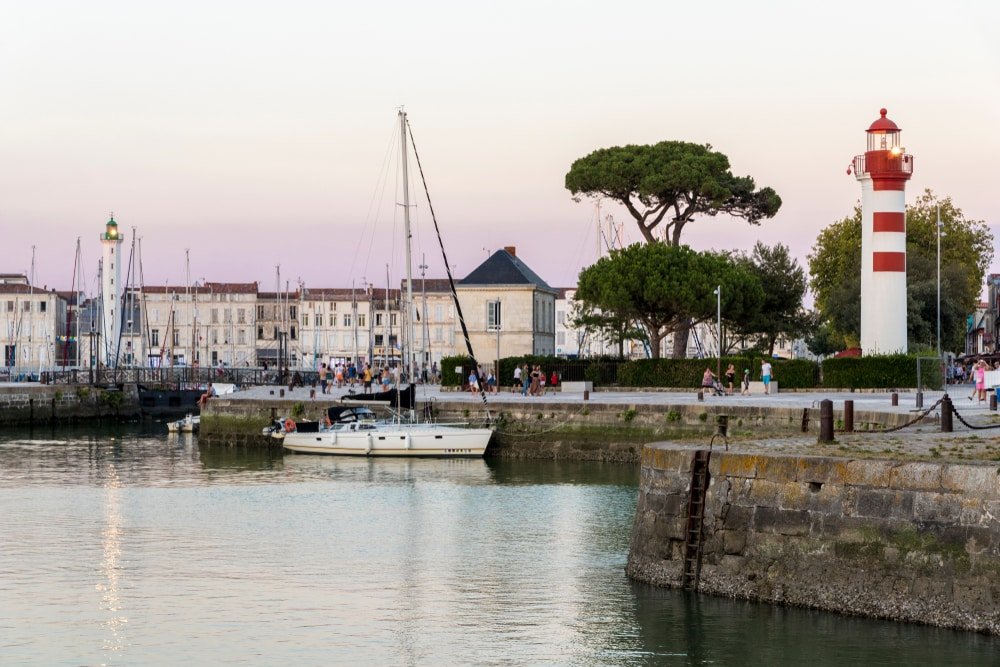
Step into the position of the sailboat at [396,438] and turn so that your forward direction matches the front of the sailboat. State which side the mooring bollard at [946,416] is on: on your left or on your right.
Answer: on your right

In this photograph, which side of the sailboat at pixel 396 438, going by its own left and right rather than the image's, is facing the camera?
right

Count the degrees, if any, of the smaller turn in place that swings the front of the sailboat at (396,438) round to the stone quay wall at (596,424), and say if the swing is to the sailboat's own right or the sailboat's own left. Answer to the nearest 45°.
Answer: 0° — it already faces it

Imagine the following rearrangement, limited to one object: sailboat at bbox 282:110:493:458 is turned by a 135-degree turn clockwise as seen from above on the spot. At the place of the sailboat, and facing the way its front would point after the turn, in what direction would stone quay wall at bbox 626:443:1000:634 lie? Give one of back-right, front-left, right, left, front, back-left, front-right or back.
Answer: front-left

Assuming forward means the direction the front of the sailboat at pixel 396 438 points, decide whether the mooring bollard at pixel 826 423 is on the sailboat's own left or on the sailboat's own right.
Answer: on the sailboat's own right
